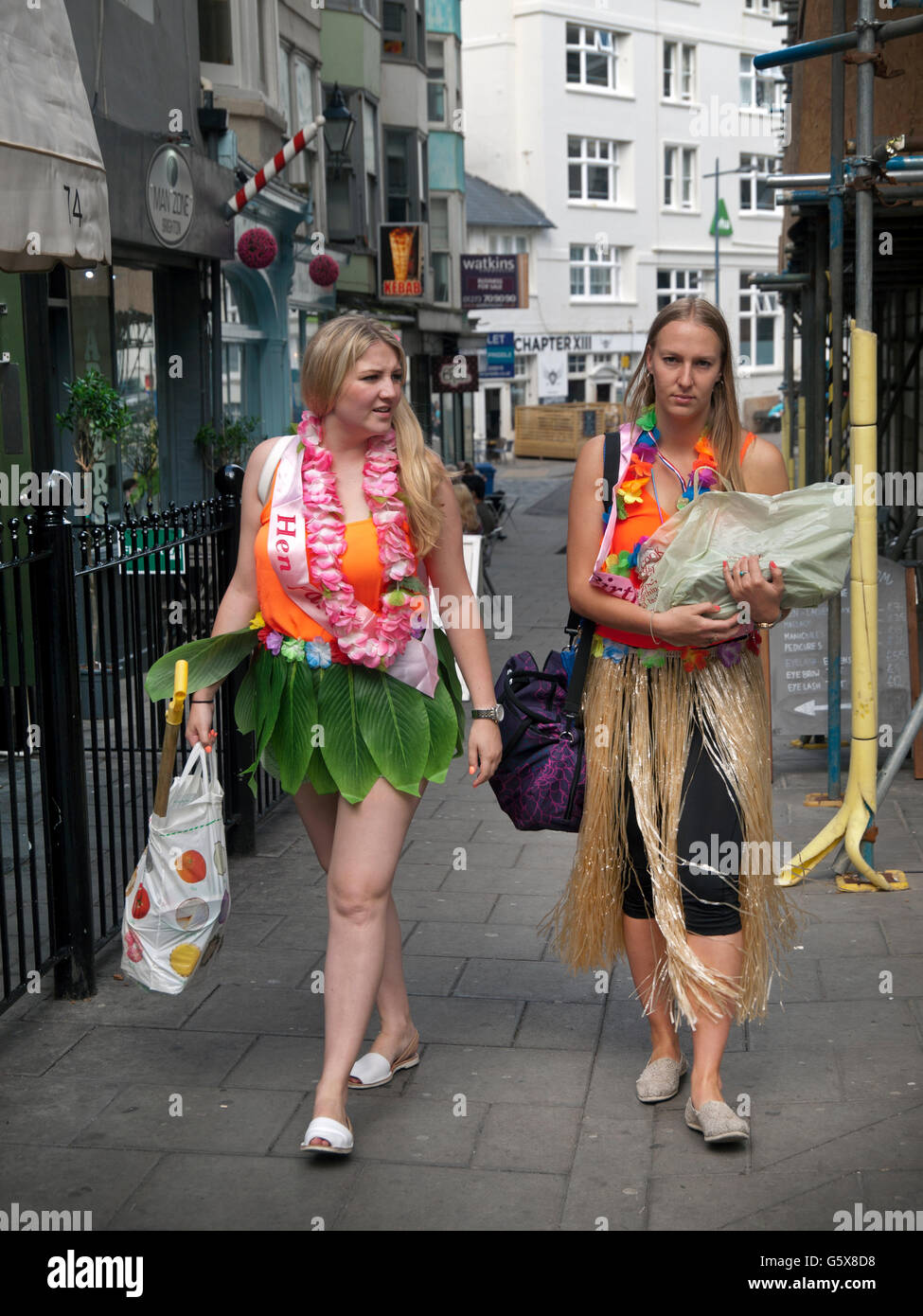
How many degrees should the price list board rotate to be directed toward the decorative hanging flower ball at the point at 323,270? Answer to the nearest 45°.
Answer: approximately 135° to its right

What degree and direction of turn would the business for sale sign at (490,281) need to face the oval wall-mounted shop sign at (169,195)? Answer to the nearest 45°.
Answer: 0° — it already faces it

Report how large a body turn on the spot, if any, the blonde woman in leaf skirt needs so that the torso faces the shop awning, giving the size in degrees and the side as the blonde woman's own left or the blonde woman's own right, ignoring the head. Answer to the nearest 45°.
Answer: approximately 135° to the blonde woman's own right

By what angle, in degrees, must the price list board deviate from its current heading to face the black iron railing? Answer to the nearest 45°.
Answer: approximately 45° to its right

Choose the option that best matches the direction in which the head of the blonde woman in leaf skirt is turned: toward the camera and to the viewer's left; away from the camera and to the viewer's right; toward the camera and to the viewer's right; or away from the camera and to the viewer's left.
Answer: toward the camera and to the viewer's right

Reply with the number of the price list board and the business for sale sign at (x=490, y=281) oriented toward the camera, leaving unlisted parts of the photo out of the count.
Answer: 2

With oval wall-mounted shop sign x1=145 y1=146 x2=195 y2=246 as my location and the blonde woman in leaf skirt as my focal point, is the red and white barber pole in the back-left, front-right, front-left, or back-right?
back-left

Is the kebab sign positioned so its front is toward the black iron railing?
yes
